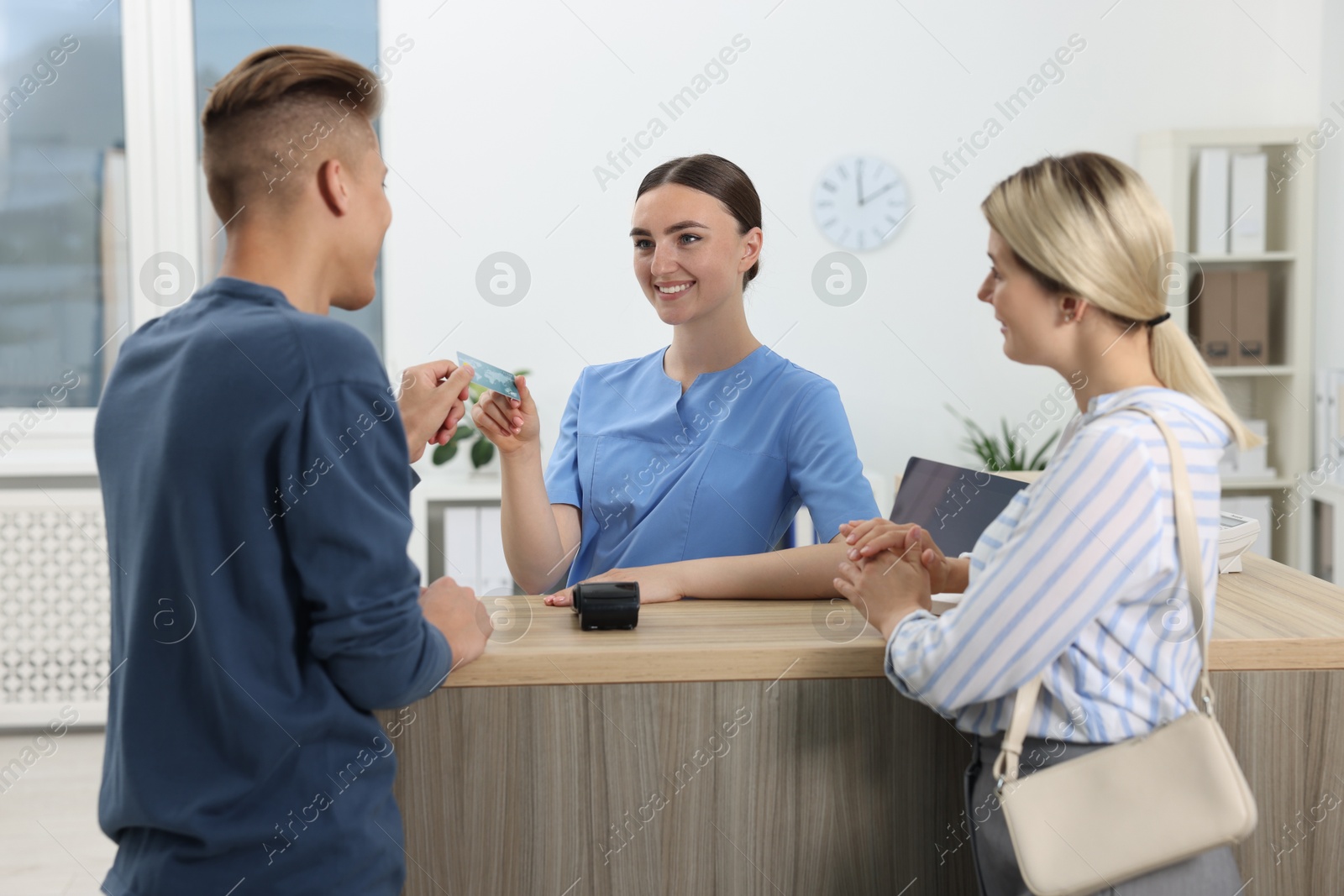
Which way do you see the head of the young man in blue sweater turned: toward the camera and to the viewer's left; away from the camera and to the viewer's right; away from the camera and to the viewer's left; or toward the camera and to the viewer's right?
away from the camera and to the viewer's right

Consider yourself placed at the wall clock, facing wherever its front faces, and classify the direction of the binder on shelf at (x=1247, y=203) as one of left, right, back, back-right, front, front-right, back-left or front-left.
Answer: left

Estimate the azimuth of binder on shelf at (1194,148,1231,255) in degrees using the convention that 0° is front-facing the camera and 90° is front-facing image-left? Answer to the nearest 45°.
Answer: approximately 0°

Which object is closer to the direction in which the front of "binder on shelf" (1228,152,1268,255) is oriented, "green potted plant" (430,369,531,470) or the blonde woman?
the blonde woman

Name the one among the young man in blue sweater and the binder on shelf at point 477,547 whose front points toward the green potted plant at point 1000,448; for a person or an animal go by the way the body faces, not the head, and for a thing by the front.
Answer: the young man in blue sweater

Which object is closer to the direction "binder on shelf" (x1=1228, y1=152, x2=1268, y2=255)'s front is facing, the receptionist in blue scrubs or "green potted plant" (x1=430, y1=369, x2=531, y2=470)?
the receptionist in blue scrubs

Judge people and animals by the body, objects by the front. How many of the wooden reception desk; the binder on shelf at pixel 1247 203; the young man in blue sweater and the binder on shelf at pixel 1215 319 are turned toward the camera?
3

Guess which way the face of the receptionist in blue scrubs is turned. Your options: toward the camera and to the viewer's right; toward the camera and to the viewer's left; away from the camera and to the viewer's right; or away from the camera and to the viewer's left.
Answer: toward the camera and to the viewer's left

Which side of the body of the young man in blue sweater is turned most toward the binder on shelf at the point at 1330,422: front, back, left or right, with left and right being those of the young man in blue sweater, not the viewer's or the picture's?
front

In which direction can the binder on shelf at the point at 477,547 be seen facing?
toward the camera

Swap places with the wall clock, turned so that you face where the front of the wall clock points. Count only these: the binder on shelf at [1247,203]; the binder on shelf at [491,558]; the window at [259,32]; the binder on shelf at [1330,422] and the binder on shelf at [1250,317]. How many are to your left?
3

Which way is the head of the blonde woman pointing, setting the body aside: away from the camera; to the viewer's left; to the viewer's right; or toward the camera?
to the viewer's left

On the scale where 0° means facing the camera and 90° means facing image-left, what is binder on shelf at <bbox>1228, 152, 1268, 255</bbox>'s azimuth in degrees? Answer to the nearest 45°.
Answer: approximately 0°

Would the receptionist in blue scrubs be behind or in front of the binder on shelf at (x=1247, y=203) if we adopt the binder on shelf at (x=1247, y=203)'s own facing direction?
in front
